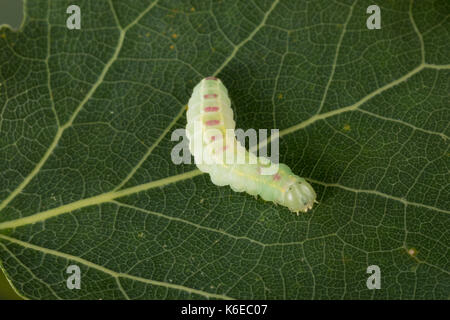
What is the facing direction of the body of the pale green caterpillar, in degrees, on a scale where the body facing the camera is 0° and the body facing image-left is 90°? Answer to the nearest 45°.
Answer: approximately 315°
